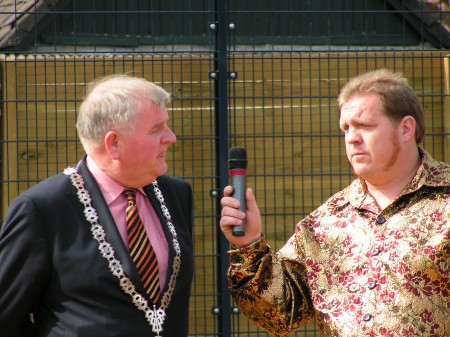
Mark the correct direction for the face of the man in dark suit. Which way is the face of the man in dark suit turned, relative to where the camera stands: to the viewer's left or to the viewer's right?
to the viewer's right

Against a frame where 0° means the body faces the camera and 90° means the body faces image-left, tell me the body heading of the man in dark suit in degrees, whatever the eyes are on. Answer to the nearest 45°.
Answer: approximately 315°

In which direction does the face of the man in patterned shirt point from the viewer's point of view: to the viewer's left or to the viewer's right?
to the viewer's left
